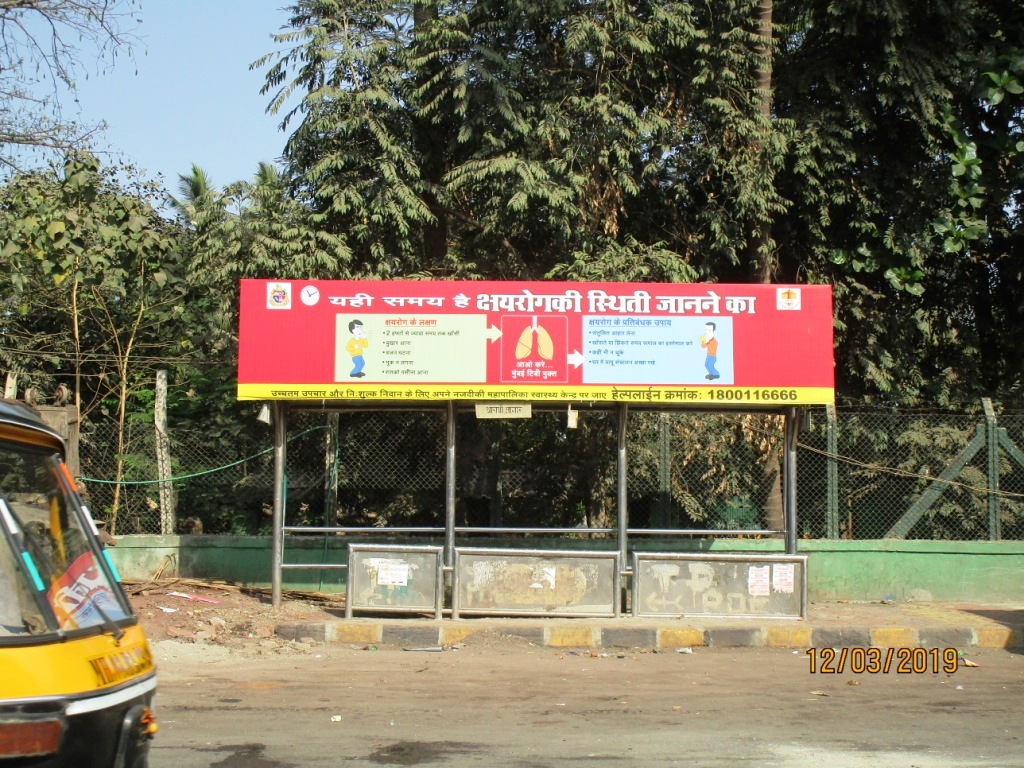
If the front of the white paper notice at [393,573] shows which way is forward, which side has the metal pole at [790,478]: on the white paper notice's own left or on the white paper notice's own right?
on the white paper notice's own left

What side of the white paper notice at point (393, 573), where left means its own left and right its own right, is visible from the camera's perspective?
front

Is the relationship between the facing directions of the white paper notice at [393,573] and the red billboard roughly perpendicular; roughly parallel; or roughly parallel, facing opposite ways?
roughly parallel

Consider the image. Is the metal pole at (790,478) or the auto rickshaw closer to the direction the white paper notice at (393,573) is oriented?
the auto rickshaw

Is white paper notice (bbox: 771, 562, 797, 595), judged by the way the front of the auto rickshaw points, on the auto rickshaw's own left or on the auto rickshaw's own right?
on the auto rickshaw's own left

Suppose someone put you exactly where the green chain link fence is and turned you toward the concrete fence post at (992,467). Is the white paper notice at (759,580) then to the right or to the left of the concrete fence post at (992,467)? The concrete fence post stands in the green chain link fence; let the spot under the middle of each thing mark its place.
right

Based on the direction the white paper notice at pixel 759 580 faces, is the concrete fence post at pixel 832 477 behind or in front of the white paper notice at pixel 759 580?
behind

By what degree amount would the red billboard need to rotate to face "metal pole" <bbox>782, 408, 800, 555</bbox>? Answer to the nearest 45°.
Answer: approximately 90° to its left

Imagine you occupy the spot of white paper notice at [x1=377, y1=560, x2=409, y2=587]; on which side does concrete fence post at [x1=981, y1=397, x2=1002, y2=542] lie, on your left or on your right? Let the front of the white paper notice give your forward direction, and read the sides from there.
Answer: on your left

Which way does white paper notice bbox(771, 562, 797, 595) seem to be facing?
toward the camera

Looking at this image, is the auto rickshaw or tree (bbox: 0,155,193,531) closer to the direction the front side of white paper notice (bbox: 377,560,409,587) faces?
the auto rickshaw

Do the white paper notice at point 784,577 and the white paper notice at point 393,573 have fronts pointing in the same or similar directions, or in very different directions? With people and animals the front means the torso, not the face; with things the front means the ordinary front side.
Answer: same or similar directions
